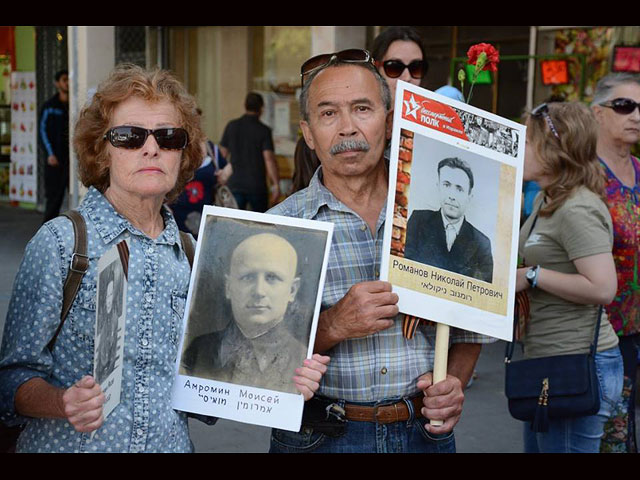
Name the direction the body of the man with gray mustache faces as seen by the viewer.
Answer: toward the camera

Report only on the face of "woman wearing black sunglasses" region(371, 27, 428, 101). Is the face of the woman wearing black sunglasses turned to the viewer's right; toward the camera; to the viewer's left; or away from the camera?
toward the camera

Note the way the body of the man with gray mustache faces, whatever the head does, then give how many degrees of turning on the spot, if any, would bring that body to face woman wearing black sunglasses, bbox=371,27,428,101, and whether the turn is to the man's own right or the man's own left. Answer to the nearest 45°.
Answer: approximately 180°

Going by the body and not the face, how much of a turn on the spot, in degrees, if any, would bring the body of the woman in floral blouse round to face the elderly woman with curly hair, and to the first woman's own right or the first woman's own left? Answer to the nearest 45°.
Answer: approximately 90° to the first woman's own right

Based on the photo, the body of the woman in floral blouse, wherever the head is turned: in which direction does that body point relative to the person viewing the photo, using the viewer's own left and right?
facing the viewer and to the right of the viewer

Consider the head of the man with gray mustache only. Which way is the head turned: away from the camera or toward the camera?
toward the camera

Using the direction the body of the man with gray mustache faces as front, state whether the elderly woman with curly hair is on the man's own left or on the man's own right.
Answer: on the man's own right

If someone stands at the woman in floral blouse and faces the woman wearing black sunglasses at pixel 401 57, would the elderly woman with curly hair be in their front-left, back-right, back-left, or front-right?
front-left

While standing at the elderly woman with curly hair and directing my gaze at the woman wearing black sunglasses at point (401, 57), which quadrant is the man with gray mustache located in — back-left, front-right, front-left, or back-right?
front-right

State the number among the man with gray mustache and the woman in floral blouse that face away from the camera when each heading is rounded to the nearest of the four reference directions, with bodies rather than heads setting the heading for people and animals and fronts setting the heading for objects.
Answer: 0

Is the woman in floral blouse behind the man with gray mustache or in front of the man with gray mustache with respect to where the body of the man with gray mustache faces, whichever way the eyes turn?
behind

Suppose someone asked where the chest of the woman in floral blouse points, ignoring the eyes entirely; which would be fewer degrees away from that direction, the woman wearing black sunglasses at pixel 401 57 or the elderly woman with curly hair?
the elderly woman with curly hair

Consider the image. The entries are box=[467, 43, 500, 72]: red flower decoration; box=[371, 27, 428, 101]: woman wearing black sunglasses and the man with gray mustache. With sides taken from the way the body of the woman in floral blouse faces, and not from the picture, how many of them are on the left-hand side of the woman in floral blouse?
0

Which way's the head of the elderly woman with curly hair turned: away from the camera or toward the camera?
toward the camera

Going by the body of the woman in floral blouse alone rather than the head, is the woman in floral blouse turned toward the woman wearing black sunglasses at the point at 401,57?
no
